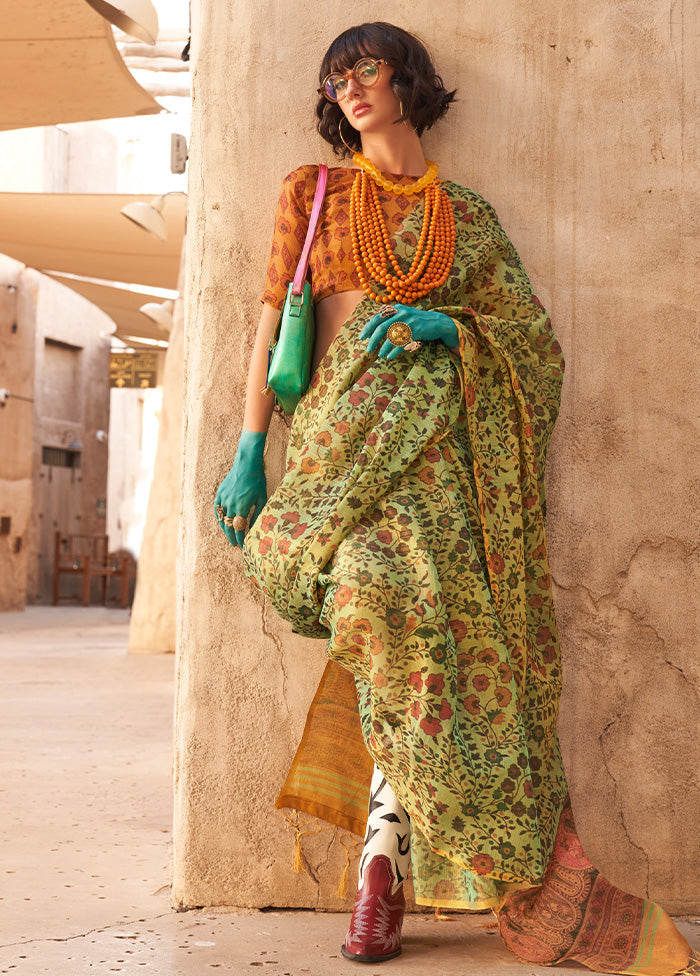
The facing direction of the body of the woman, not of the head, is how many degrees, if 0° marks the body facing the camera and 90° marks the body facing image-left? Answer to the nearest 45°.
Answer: approximately 0°

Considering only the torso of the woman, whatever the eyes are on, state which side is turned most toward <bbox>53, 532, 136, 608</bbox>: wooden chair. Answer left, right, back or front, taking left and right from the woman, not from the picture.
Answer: back

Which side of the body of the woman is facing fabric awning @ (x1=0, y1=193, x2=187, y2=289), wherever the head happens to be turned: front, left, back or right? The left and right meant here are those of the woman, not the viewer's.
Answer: back

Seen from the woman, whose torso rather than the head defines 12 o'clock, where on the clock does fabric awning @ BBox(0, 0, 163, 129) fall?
The fabric awning is roughly at 5 o'clock from the woman.

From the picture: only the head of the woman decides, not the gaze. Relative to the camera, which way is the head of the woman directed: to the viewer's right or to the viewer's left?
to the viewer's left

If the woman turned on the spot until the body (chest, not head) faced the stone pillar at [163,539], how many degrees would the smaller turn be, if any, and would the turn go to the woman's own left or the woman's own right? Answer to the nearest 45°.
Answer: approximately 180°

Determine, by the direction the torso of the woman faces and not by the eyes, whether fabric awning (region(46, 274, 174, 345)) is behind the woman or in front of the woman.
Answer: behind
